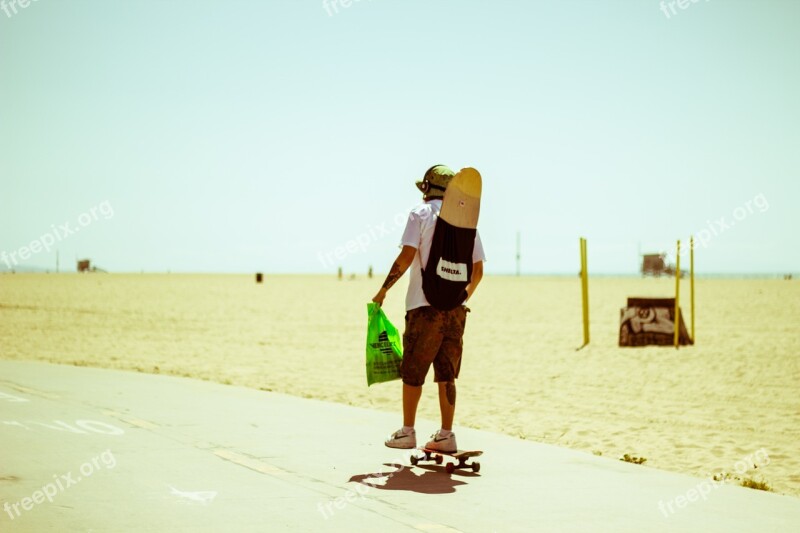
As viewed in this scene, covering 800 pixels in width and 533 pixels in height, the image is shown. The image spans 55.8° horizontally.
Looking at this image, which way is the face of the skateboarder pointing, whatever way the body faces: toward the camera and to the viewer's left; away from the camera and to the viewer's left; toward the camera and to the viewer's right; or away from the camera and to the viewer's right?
away from the camera and to the viewer's left

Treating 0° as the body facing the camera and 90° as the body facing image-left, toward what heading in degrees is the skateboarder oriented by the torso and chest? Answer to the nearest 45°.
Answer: approximately 135°
